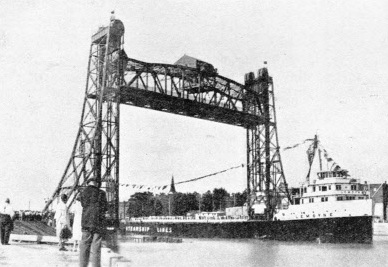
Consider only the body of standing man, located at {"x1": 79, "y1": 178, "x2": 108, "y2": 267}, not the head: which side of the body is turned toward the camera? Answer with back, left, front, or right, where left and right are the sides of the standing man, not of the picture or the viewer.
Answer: back

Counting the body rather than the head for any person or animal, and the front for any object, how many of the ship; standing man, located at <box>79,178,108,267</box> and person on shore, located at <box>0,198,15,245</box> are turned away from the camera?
2

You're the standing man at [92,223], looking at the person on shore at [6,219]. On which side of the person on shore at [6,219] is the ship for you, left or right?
right

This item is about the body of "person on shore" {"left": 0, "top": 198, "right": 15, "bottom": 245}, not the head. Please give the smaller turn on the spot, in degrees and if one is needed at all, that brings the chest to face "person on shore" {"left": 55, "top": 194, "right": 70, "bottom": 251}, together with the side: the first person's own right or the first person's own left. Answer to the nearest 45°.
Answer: approximately 135° to the first person's own right

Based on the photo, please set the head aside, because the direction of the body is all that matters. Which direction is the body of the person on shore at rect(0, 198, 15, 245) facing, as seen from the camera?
away from the camera

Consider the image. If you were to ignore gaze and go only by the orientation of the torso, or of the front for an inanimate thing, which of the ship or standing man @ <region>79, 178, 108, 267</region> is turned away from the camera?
the standing man

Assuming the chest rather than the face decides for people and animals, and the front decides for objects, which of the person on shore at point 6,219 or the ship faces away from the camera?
the person on shore
